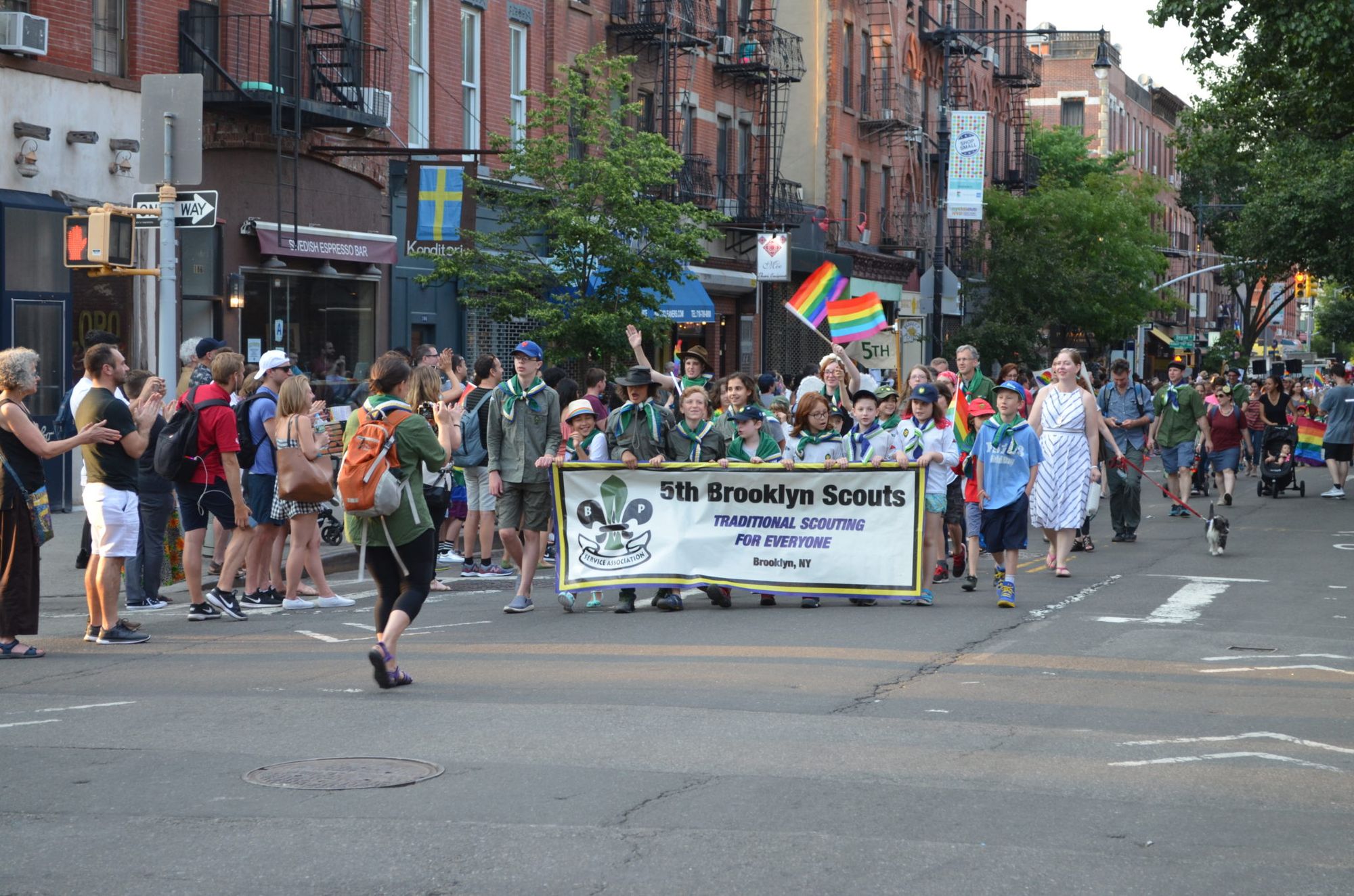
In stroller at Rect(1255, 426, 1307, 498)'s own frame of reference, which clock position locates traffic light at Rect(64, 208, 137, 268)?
The traffic light is roughly at 1 o'clock from the stroller.

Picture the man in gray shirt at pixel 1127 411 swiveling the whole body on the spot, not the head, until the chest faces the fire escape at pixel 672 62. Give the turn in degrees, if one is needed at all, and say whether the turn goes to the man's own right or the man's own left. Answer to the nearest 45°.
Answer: approximately 135° to the man's own right

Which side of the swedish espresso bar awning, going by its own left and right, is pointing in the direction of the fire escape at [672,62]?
left

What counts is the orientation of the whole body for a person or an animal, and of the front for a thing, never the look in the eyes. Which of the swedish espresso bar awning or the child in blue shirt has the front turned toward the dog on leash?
the swedish espresso bar awning

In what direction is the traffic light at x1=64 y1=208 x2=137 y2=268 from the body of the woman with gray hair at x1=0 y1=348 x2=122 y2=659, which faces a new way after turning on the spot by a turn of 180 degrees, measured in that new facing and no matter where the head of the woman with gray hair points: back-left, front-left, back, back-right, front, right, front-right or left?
right

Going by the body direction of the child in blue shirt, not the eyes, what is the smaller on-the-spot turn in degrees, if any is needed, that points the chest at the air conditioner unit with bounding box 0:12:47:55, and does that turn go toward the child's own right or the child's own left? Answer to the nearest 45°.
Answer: approximately 90° to the child's own right

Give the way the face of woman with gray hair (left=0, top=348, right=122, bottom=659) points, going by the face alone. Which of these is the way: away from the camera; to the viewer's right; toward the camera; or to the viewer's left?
to the viewer's right

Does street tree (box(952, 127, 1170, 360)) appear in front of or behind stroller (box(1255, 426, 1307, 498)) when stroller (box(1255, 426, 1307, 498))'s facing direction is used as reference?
behind

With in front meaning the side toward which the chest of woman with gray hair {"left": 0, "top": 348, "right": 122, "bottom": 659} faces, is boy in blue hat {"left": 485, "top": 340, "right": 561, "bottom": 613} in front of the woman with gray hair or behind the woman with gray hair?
in front

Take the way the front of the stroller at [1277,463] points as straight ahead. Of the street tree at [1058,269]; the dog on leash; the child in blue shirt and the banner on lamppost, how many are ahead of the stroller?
2

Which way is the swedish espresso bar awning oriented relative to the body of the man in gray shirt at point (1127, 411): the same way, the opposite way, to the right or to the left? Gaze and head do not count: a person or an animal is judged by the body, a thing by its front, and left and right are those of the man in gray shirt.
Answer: to the left

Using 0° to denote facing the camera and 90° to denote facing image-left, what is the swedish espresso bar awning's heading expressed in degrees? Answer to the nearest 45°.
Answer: approximately 315°

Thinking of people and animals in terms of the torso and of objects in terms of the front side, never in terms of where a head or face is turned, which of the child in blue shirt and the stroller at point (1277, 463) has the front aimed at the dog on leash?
the stroller

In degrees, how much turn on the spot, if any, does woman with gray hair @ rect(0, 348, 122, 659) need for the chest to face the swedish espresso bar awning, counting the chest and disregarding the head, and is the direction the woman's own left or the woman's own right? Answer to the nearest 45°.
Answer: approximately 90° to the woman's own left

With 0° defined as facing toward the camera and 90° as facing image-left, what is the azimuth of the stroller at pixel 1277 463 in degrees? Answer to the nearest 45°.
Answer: approximately 0°

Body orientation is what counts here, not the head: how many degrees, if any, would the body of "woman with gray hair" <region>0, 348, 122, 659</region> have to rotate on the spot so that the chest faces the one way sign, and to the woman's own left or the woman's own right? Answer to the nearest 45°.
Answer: approximately 90° to the woman's own left
